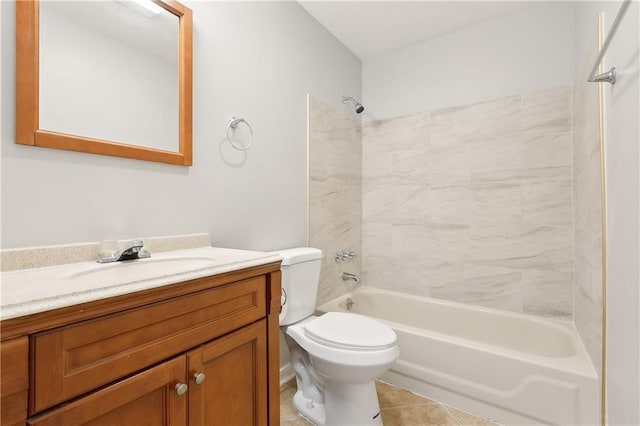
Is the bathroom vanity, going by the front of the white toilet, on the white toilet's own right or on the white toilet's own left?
on the white toilet's own right

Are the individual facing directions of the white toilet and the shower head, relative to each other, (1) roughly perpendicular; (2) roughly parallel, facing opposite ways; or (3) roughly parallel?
roughly parallel

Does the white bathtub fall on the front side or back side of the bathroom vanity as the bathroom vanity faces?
on the front side

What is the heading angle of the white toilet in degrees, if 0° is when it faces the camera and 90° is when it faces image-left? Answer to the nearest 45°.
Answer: approximately 315°

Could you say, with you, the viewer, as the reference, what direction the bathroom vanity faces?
facing the viewer and to the right of the viewer

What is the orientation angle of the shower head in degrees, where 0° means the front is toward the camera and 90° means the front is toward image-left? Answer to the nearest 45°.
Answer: approximately 315°

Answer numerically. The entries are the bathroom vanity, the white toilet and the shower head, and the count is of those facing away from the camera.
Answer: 0

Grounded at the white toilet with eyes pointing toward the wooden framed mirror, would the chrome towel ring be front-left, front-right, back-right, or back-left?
front-right
